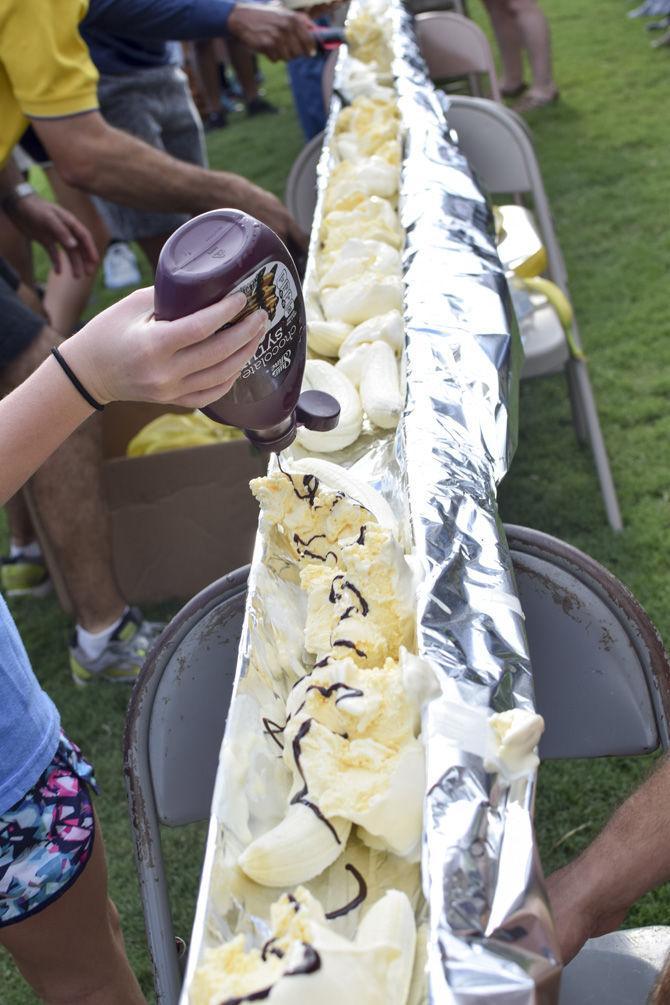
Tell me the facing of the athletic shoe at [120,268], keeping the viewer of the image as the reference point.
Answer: facing the viewer

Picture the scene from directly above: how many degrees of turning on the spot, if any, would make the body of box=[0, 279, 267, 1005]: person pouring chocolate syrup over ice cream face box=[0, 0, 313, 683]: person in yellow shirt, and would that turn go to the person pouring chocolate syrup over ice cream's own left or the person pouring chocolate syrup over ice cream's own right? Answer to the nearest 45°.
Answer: approximately 90° to the person pouring chocolate syrup over ice cream's own left

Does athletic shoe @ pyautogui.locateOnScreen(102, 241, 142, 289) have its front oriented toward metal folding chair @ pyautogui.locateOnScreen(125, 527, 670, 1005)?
yes

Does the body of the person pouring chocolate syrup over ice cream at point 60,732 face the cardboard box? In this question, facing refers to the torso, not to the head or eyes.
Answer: no

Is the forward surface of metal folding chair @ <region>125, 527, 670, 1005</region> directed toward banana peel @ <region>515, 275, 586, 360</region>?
no

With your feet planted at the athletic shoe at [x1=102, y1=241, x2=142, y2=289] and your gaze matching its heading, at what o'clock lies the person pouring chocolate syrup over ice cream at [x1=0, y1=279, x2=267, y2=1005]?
The person pouring chocolate syrup over ice cream is roughly at 12 o'clock from the athletic shoe.

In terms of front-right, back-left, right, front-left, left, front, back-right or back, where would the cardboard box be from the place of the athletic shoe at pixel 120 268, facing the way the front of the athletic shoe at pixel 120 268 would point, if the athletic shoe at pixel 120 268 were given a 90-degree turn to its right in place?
left

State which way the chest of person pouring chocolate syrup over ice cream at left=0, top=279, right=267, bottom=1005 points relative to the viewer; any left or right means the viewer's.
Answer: facing to the right of the viewer
